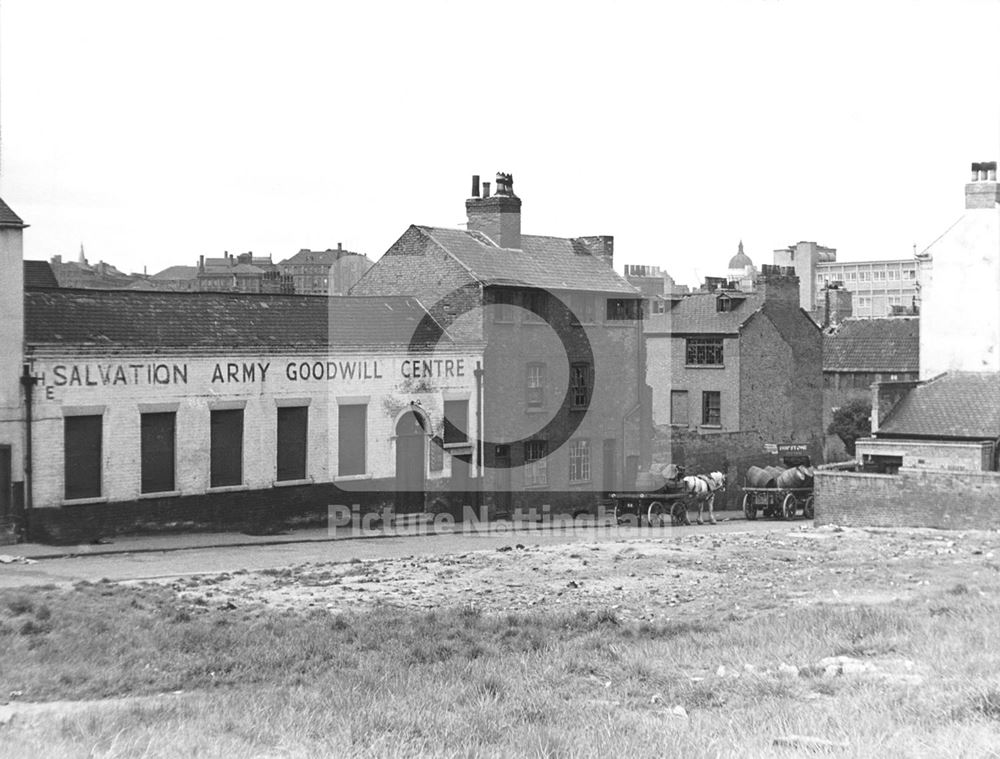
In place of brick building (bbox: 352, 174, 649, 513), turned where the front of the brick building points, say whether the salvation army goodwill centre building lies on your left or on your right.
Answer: on your right

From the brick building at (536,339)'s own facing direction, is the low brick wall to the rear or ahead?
ahead

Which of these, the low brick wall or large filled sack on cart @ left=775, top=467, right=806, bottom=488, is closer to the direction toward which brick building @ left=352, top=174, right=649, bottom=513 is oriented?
the low brick wall

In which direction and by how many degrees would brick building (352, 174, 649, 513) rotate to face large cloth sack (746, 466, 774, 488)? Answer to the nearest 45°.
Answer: approximately 45° to its left

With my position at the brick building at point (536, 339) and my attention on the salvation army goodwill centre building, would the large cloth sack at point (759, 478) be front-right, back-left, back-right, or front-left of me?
back-left

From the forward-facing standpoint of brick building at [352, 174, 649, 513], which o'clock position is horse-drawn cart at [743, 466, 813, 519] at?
The horse-drawn cart is roughly at 10 o'clock from the brick building.

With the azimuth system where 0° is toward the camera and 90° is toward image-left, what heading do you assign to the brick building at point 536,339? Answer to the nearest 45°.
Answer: approximately 315°

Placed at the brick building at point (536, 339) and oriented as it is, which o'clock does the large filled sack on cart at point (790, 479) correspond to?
The large filled sack on cart is roughly at 10 o'clock from the brick building.

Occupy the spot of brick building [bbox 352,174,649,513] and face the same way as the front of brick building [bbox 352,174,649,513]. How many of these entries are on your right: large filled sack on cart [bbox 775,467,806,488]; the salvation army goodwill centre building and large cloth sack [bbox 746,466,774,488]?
1
